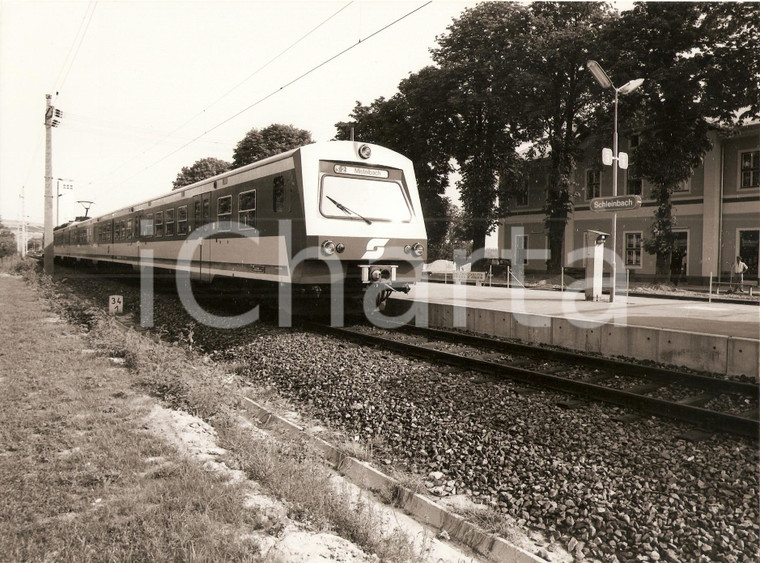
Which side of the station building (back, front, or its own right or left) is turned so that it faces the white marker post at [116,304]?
front

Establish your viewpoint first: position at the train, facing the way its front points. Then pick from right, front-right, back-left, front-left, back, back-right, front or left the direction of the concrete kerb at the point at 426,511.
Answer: front-right

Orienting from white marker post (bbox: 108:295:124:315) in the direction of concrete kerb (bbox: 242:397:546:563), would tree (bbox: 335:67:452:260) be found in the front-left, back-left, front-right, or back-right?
back-left

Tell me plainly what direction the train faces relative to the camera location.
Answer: facing the viewer and to the right of the viewer

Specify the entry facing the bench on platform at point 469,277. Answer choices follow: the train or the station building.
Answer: the station building

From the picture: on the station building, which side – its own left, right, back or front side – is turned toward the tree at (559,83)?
front

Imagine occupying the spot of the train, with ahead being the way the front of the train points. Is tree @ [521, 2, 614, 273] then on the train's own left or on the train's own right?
on the train's own left

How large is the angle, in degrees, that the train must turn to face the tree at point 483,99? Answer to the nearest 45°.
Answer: approximately 90° to its left

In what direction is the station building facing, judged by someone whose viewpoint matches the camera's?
facing the viewer and to the left of the viewer

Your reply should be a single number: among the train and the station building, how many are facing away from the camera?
0

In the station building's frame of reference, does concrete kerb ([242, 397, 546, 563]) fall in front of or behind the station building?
in front

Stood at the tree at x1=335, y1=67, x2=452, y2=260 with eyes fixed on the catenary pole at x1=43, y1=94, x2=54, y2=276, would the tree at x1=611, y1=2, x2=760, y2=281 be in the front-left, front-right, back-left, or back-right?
back-left

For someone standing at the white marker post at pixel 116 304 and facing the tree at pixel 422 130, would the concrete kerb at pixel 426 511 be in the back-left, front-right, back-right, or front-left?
back-right

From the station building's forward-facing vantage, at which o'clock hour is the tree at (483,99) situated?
The tree is roughly at 1 o'clock from the station building.

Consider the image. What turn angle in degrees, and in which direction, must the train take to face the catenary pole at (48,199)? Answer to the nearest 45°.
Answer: approximately 180°

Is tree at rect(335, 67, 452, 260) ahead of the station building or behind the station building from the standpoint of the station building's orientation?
ahead
